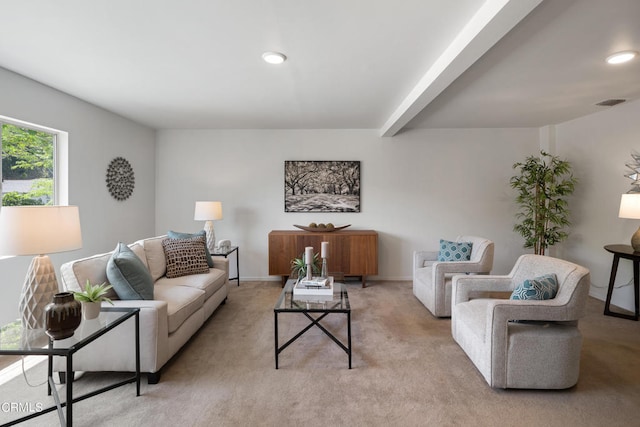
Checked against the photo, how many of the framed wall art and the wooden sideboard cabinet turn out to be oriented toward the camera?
2

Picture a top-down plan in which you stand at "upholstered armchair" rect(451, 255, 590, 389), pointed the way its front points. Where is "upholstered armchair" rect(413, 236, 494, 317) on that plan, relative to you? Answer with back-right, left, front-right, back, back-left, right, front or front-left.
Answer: right

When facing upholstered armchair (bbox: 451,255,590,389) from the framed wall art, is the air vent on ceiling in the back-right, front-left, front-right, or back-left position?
front-left

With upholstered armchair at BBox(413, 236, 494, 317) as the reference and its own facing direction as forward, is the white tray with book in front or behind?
in front

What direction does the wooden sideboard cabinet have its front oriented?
toward the camera

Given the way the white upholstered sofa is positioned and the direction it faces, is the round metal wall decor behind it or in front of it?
behind

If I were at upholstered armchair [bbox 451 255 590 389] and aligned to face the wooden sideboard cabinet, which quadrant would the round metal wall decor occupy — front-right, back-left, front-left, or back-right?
front-left

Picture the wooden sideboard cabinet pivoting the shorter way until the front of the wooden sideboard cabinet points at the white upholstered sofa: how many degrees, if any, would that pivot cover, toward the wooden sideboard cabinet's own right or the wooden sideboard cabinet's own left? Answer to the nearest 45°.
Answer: approximately 45° to the wooden sideboard cabinet's own right

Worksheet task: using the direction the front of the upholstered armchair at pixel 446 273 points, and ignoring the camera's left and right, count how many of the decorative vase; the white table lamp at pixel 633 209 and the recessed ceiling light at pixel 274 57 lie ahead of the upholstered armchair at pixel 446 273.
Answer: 2

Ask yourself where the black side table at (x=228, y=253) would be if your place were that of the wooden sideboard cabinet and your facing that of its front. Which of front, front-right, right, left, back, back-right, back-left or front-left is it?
right

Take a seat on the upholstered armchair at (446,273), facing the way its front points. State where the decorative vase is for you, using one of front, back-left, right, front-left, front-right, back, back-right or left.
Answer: front

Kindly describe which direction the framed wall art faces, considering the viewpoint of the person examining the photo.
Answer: facing the viewer

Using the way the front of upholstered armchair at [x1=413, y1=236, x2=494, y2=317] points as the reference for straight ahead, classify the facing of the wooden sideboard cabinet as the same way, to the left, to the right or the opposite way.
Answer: to the left

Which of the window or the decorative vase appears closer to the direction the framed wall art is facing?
the decorative vase

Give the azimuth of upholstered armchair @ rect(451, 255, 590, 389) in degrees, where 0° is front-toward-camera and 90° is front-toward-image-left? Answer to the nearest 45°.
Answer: approximately 45°

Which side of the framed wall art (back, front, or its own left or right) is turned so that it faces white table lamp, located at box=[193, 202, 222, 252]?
right

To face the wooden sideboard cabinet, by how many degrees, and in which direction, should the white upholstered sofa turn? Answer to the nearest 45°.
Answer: approximately 90° to its left

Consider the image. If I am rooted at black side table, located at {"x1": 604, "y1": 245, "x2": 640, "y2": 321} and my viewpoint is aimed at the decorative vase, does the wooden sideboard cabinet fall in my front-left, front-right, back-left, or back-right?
front-right
